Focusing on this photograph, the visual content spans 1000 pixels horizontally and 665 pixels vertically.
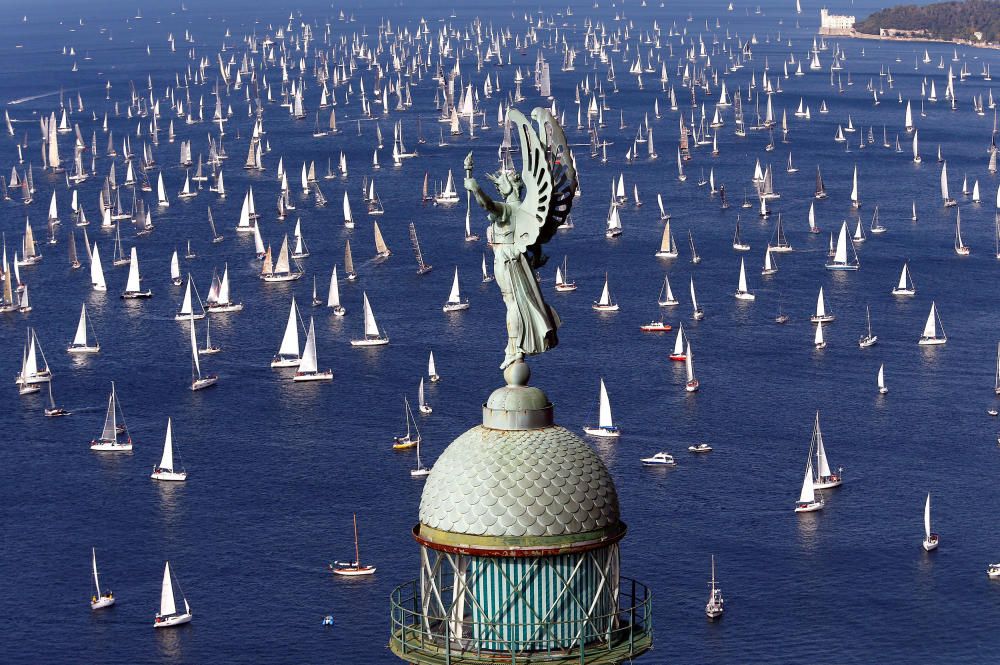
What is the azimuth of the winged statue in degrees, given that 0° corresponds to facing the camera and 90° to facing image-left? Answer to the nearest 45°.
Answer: approximately 90°
